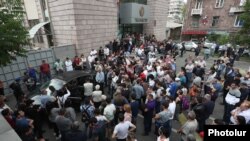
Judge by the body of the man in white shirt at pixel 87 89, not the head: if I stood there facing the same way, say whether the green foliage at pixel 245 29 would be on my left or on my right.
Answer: on my right

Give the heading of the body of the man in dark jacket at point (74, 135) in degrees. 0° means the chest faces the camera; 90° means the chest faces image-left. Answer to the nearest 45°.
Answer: approximately 180°

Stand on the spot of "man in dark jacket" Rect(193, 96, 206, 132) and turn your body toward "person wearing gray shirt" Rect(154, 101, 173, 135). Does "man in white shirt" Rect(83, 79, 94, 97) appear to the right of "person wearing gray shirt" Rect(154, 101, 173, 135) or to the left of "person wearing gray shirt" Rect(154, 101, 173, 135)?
right

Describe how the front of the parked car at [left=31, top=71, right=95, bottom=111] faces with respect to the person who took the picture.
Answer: facing the viewer and to the left of the viewer

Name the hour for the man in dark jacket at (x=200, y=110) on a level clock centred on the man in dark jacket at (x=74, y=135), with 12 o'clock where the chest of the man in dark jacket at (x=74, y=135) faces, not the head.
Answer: the man in dark jacket at (x=200, y=110) is roughly at 3 o'clock from the man in dark jacket at (x=74, y=135).

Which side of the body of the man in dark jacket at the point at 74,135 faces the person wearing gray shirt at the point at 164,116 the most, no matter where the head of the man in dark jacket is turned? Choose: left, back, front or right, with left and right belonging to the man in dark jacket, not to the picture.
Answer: right

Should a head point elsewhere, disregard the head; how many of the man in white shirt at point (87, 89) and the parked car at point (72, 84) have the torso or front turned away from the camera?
1

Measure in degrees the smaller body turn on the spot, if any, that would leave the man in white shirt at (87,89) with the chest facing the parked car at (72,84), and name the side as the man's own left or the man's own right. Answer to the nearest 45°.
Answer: approximately 45° to the man's own left

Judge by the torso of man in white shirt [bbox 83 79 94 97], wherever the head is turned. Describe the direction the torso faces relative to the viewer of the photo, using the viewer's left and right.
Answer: facing away from the viewer

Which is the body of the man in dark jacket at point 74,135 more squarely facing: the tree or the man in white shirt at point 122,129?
the tree

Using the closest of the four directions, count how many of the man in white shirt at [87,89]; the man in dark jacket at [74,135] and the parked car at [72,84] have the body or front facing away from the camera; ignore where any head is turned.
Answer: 2
